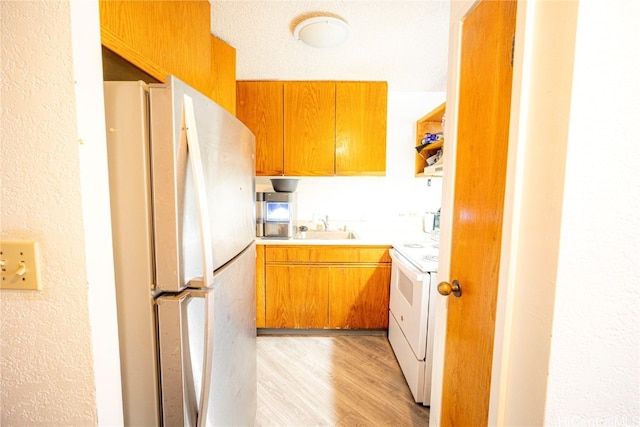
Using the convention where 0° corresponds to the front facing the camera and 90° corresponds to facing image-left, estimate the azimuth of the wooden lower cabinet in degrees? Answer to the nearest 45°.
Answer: approximately 0°

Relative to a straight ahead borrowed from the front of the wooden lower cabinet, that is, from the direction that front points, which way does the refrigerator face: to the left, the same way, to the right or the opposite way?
to the left

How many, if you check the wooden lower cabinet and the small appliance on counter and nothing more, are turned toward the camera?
2

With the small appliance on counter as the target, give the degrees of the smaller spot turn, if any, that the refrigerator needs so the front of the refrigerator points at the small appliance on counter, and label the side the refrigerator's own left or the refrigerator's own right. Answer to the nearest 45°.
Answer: approximately 90° to the refrigerator's own left

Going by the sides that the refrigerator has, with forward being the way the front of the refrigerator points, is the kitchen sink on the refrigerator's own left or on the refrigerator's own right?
on the refrigerator's own left

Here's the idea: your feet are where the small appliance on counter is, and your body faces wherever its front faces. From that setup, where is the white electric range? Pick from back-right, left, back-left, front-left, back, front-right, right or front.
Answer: front-left

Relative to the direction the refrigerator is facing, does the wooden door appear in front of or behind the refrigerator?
in front

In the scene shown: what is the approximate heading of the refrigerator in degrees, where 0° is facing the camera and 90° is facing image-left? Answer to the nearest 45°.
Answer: approximately 315°

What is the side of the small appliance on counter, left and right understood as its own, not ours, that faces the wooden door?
front
